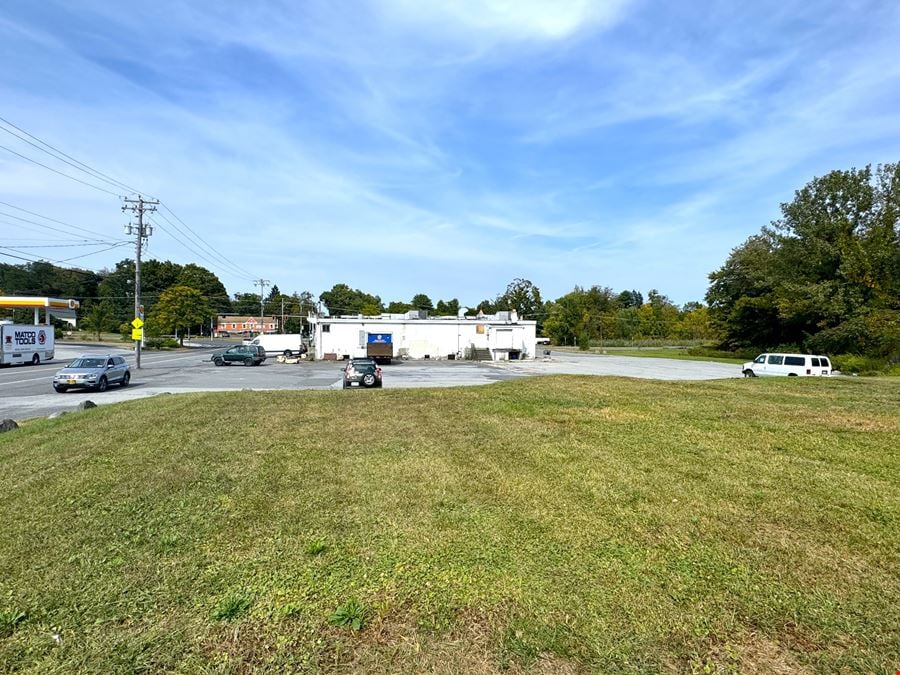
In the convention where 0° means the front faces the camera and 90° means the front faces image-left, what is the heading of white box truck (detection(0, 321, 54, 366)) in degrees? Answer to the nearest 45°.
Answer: approximately 45°

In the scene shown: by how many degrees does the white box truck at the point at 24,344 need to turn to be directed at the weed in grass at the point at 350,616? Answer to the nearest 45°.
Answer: approximately 45° to its left

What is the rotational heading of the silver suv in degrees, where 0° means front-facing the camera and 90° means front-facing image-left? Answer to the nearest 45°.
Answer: approximately 45°

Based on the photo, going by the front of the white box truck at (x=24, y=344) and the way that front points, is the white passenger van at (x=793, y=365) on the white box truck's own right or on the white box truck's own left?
on the white box truck's own left

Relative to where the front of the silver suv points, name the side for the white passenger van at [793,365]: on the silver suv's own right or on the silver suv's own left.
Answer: on the silver suv's own left

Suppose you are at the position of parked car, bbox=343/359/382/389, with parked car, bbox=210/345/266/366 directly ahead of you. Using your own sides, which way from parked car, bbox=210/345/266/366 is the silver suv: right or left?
left

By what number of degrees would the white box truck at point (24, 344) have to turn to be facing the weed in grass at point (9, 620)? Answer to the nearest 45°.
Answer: approximately 45° to its left

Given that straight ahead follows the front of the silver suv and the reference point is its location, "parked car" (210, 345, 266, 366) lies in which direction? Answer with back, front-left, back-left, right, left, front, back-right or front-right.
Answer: back

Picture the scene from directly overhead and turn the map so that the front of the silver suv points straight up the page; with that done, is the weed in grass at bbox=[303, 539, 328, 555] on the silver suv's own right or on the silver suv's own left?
on the silver suv's own left
